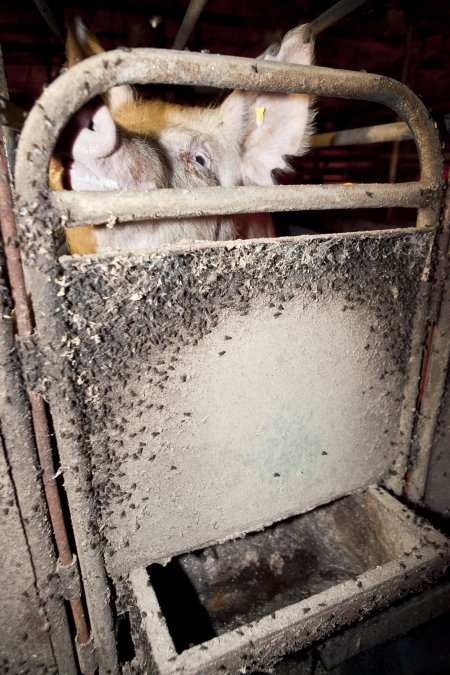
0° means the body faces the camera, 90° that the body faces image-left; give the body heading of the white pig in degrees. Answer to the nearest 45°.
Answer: approximately 45°
